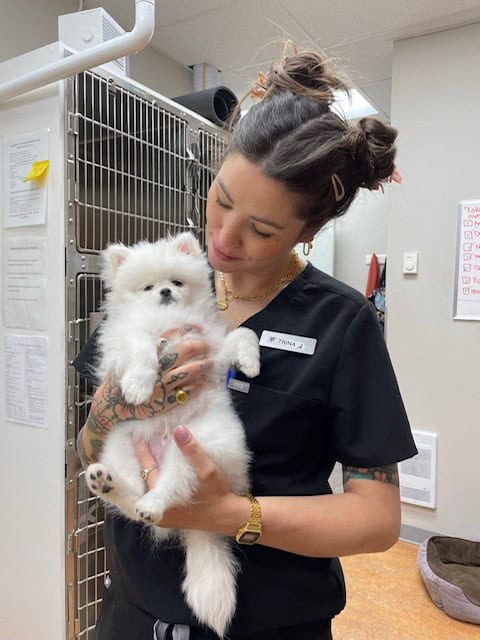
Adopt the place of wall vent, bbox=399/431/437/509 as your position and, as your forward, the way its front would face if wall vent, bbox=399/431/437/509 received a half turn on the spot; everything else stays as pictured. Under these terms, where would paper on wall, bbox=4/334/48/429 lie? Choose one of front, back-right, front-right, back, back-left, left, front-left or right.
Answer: back

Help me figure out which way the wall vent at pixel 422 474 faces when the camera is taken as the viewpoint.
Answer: facing the viewer and to the left of the viewer

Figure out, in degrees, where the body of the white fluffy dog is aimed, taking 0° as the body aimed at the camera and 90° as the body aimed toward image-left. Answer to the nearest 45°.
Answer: approximately 0°

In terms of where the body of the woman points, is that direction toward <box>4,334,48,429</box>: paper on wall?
no

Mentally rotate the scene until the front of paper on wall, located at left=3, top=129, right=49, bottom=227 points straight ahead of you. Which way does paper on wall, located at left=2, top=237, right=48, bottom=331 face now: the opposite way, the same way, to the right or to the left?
the same way

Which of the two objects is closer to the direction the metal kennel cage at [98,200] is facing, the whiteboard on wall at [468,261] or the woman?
the woman

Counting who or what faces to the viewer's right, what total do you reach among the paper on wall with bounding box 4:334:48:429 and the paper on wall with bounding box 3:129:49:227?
0

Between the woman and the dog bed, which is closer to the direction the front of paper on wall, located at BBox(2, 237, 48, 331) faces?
the woman

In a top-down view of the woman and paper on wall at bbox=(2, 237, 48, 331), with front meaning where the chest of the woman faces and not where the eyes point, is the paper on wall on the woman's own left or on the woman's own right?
on the woman's own right

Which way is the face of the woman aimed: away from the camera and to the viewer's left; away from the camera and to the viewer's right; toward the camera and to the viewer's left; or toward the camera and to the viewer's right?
toward the camera and to the viewer's left

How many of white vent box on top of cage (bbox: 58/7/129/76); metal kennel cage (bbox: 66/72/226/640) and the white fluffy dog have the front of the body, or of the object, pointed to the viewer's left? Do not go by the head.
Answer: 0

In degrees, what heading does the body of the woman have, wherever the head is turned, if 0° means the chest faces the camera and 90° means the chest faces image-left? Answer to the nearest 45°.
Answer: approximately 45°
